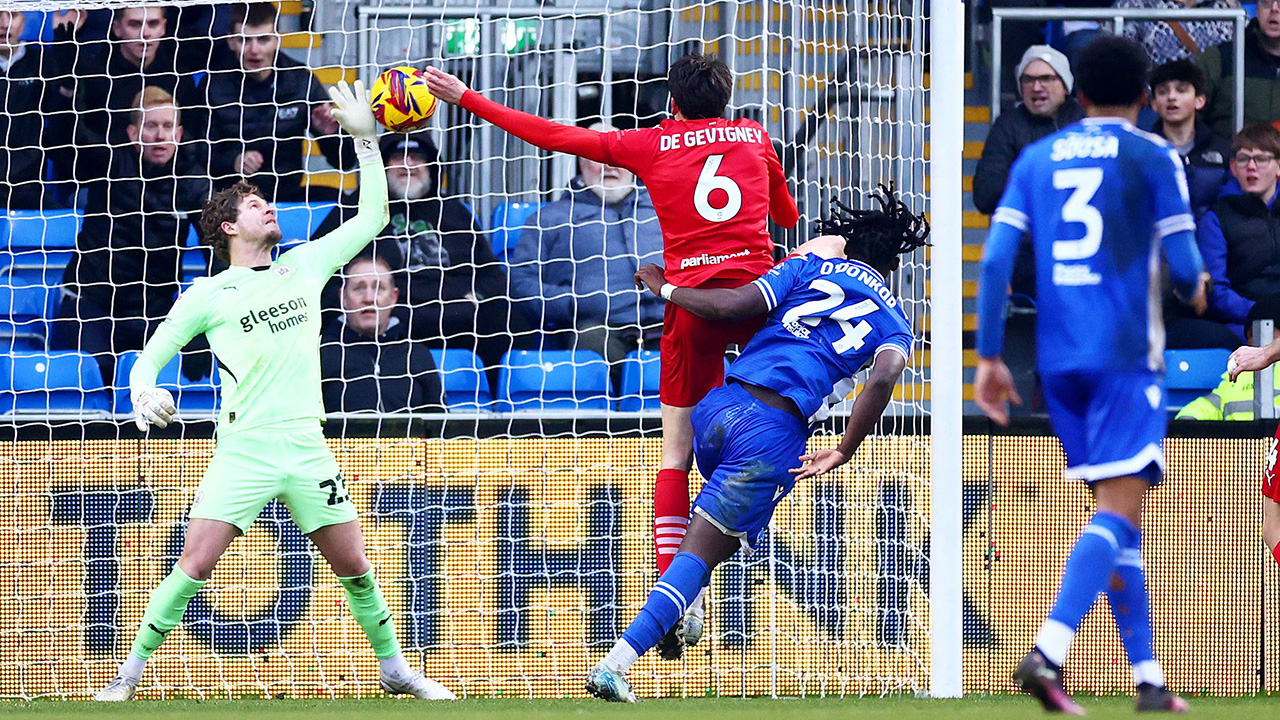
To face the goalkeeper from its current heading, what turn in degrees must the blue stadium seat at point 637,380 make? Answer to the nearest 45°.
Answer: approximately 45° to its right

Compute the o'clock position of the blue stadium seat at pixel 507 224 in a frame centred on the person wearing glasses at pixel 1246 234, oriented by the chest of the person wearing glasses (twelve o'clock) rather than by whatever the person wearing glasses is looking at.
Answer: The blue stadium seat is roughly at 2 o'clock from the person wearing glasses.

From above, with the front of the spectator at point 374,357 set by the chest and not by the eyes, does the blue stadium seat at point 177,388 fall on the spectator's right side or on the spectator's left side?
on the spectator's right side

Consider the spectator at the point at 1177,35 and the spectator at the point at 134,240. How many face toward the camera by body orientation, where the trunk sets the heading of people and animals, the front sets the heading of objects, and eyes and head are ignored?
2

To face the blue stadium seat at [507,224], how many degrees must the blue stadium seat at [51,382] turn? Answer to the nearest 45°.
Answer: approximately 90° to its left
